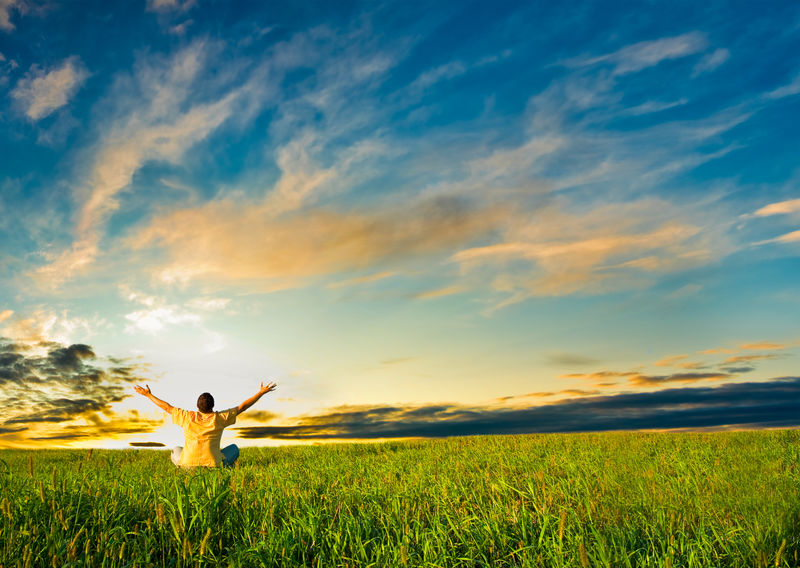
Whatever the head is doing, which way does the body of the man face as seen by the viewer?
away from the camera

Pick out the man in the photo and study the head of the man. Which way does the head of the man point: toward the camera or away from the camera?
away from the camera
